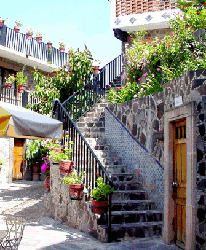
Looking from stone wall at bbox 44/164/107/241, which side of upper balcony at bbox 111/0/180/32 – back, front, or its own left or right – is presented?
front

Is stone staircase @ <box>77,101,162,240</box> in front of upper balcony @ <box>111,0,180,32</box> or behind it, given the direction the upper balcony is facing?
in front

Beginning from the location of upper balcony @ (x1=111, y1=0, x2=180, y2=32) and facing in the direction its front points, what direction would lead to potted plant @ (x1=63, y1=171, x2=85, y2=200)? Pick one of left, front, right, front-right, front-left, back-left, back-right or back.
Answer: front

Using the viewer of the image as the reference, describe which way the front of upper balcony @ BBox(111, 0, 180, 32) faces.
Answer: facing the viewer

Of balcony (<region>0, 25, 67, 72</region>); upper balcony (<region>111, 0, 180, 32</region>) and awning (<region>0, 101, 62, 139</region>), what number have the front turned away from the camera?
0

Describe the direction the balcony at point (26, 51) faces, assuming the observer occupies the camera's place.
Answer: facing the viewer and to the right of the viewer

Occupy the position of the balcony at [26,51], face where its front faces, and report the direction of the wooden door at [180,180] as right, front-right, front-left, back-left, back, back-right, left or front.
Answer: front-right

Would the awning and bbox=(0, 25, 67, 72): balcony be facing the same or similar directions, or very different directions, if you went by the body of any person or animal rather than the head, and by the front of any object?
same or similar directions

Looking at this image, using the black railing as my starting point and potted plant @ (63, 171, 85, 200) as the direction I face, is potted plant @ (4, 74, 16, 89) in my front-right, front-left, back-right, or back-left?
back-right
